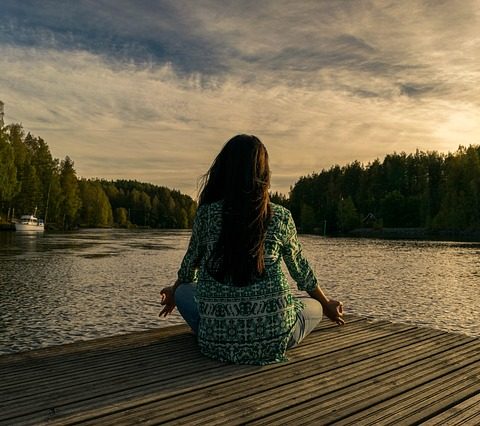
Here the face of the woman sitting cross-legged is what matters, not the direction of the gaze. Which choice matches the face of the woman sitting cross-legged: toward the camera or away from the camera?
away from the camera

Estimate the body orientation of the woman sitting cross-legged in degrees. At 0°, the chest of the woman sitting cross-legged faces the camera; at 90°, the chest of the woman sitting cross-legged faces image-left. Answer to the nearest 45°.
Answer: approximately 180°
